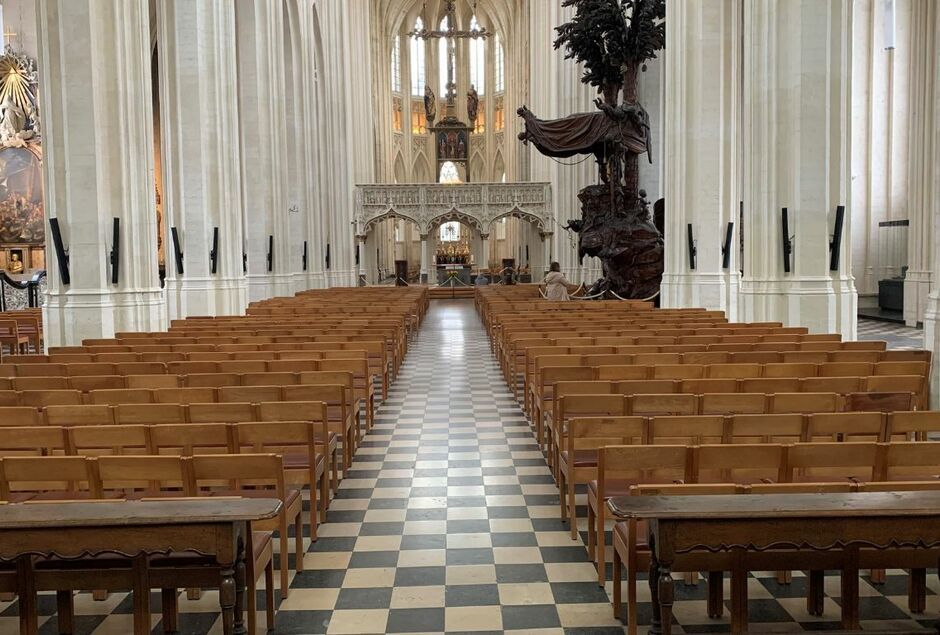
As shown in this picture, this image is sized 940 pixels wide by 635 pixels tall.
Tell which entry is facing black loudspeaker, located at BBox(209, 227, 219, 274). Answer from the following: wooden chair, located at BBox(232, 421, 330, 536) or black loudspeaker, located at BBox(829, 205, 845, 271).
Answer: the wooden chair

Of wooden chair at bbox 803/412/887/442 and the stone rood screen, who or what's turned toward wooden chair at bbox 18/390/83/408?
the stone rood screen

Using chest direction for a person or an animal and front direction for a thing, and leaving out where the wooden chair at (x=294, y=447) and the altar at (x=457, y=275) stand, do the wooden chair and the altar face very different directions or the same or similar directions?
very different directions

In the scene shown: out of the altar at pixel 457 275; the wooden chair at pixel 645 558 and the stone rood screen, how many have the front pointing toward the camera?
2

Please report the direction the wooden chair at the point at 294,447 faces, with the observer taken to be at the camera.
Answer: facing away from the viewer

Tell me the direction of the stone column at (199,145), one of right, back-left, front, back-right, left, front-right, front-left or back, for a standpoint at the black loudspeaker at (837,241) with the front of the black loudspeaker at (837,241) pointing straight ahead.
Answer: back-right

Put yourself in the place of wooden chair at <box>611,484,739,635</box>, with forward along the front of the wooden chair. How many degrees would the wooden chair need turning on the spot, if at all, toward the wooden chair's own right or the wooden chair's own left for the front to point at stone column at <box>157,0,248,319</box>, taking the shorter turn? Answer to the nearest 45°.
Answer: approximately 45° to the wooden chair's own left

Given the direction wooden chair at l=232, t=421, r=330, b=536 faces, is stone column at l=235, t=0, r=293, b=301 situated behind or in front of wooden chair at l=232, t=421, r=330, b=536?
in front

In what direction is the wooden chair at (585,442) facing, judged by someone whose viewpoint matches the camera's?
facing away from the viewer

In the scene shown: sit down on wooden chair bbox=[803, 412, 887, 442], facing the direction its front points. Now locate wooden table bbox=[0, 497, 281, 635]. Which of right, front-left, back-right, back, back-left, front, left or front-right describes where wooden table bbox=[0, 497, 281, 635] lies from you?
back-left

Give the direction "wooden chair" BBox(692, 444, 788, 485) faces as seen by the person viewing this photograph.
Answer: facing away from the viewer

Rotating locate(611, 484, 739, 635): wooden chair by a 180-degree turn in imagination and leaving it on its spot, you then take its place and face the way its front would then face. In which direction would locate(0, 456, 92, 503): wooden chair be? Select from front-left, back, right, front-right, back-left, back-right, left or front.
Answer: right

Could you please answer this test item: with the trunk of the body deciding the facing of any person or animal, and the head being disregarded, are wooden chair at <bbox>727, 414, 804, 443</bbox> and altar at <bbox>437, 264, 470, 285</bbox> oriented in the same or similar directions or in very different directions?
very different directions

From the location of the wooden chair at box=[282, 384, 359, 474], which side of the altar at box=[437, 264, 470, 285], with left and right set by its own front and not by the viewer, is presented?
front

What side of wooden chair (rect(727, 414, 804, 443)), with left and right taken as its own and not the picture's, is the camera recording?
back

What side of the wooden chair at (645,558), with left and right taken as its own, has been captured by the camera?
back
